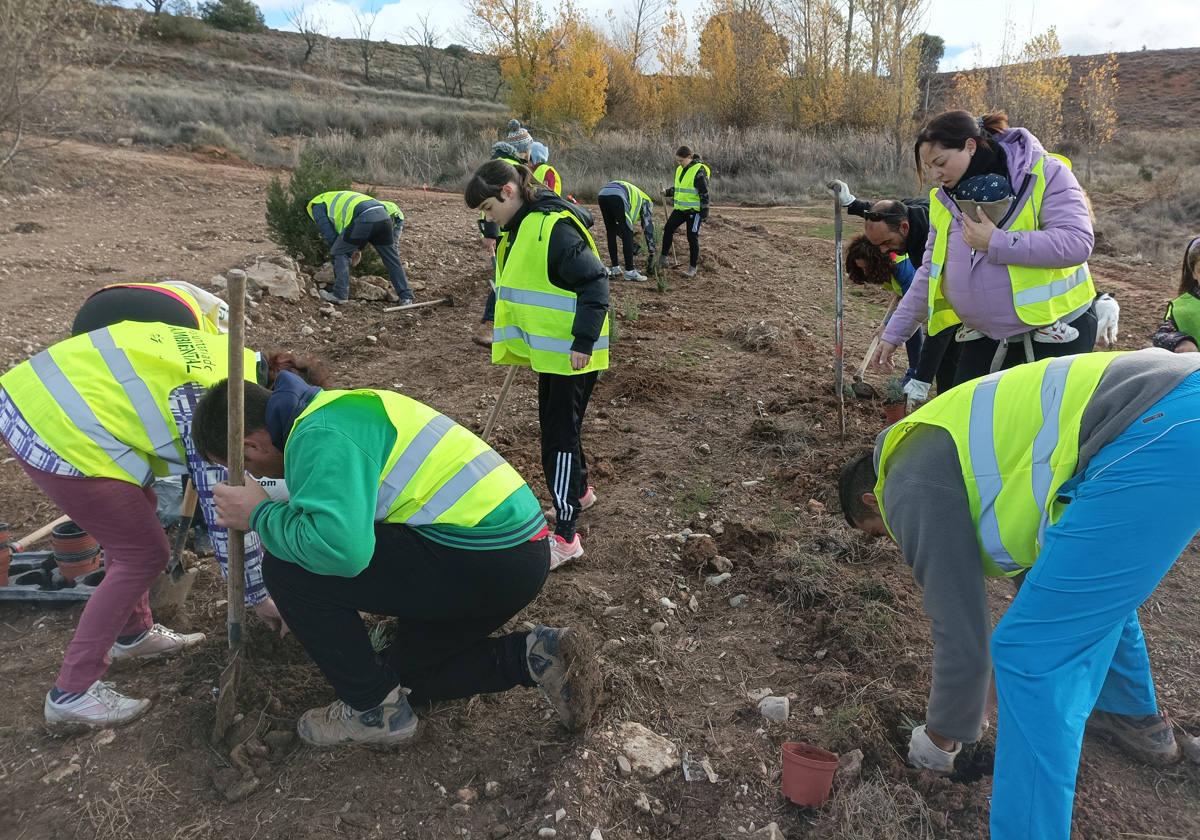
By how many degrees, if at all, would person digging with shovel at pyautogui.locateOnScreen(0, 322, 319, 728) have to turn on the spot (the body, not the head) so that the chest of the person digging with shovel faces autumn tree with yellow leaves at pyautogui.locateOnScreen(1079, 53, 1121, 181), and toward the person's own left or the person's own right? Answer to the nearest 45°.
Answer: approximately 45° to the person's own left

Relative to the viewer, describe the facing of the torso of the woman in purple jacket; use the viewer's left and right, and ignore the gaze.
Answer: facing the viewer and to the left of the viewer

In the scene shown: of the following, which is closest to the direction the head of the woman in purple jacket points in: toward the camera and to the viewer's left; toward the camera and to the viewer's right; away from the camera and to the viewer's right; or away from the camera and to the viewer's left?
toward the camera and to the viewer's left

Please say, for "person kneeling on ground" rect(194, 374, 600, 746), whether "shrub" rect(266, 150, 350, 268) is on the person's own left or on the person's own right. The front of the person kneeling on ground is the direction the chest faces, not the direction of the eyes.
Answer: on the person's own right

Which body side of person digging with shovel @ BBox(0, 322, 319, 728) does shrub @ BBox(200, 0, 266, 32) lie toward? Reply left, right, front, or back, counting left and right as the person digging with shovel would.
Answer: left

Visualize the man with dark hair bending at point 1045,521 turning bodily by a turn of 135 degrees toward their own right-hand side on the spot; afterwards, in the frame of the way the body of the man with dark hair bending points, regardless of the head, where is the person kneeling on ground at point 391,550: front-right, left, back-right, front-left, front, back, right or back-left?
back-left

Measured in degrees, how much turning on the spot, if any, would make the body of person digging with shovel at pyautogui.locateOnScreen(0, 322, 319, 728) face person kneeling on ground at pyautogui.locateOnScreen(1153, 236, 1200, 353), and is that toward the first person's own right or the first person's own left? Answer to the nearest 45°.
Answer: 0° — they already face them

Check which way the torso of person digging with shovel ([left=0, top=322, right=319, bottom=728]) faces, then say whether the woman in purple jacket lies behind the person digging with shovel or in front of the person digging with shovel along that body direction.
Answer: in front

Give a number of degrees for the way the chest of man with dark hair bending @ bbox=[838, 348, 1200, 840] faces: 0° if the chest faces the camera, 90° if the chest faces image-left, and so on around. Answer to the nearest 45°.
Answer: approximately 90°

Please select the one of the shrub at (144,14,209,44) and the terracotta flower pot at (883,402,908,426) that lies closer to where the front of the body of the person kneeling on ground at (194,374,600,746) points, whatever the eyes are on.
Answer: the shrub

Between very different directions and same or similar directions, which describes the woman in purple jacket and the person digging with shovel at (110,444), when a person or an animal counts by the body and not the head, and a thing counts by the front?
very different directions

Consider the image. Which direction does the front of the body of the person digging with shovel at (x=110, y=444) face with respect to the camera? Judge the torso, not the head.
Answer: to the viewer's right

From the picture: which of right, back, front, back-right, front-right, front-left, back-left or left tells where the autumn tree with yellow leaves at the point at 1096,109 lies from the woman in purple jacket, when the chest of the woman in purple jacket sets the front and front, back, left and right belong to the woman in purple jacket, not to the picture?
back-right

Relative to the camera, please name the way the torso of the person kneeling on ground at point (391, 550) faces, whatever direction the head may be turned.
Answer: to the viewer's left

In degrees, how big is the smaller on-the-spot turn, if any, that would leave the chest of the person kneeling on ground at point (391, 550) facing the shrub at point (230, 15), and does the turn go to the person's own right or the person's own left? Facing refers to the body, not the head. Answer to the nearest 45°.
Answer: approximately 90° to the person's own right
